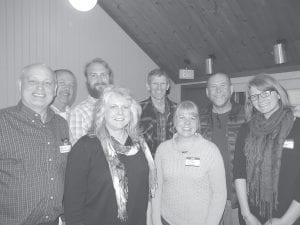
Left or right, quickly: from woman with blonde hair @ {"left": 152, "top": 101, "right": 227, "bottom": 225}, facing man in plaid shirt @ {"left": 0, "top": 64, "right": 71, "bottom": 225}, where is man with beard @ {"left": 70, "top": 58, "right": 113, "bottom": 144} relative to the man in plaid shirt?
right

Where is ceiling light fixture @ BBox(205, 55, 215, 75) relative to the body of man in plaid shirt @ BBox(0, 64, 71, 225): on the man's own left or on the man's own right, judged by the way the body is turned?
on the man's own left

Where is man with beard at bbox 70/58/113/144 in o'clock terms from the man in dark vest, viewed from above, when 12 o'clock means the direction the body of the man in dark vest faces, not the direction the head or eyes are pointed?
The man with beard is roughly at 2 o'clock from the man in dark vest.

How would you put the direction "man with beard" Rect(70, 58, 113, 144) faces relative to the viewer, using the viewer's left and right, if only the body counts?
facing the viewer

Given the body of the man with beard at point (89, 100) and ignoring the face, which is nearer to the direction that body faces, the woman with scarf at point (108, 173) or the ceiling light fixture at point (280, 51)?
the woman with scarf

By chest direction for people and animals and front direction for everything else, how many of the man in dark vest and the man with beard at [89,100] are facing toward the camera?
2

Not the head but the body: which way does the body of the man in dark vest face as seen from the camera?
toward the camera

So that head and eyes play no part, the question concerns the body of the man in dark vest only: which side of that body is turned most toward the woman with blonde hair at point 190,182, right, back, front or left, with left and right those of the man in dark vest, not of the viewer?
front

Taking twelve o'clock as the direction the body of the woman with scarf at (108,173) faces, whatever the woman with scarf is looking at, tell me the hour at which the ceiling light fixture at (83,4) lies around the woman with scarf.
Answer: The ceiling light fixture is roughly at 7 o'clock from the woman with scarf.
